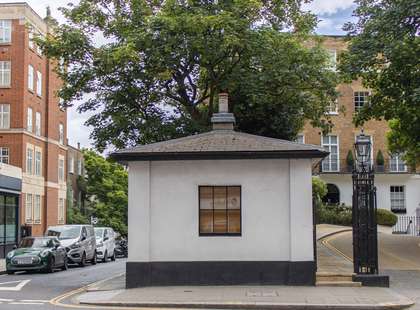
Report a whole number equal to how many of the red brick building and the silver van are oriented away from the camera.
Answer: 0

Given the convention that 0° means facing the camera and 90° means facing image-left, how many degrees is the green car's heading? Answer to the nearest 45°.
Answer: approximately 45°

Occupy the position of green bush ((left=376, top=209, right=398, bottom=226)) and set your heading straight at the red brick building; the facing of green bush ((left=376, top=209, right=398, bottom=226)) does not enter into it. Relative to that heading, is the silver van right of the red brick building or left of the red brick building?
left

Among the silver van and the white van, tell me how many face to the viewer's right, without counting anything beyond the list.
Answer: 0

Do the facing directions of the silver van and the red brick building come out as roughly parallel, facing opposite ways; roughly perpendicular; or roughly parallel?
roughly perpendicular

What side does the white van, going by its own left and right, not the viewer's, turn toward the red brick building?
right

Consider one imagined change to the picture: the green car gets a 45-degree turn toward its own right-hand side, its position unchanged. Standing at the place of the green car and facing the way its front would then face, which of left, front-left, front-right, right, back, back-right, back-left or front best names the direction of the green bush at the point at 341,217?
back-right

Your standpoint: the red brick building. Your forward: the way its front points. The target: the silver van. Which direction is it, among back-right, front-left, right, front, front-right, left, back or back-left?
front-right

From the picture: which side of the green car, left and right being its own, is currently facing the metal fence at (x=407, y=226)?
left

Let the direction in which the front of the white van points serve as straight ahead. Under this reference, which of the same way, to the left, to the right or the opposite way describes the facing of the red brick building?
to the left

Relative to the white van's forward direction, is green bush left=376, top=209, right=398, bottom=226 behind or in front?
behind

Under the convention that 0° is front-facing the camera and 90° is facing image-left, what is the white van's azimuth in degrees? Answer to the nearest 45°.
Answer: approximately 45°

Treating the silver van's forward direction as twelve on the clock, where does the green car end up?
The green car is roughly at 11 o'clock from the silver van.
